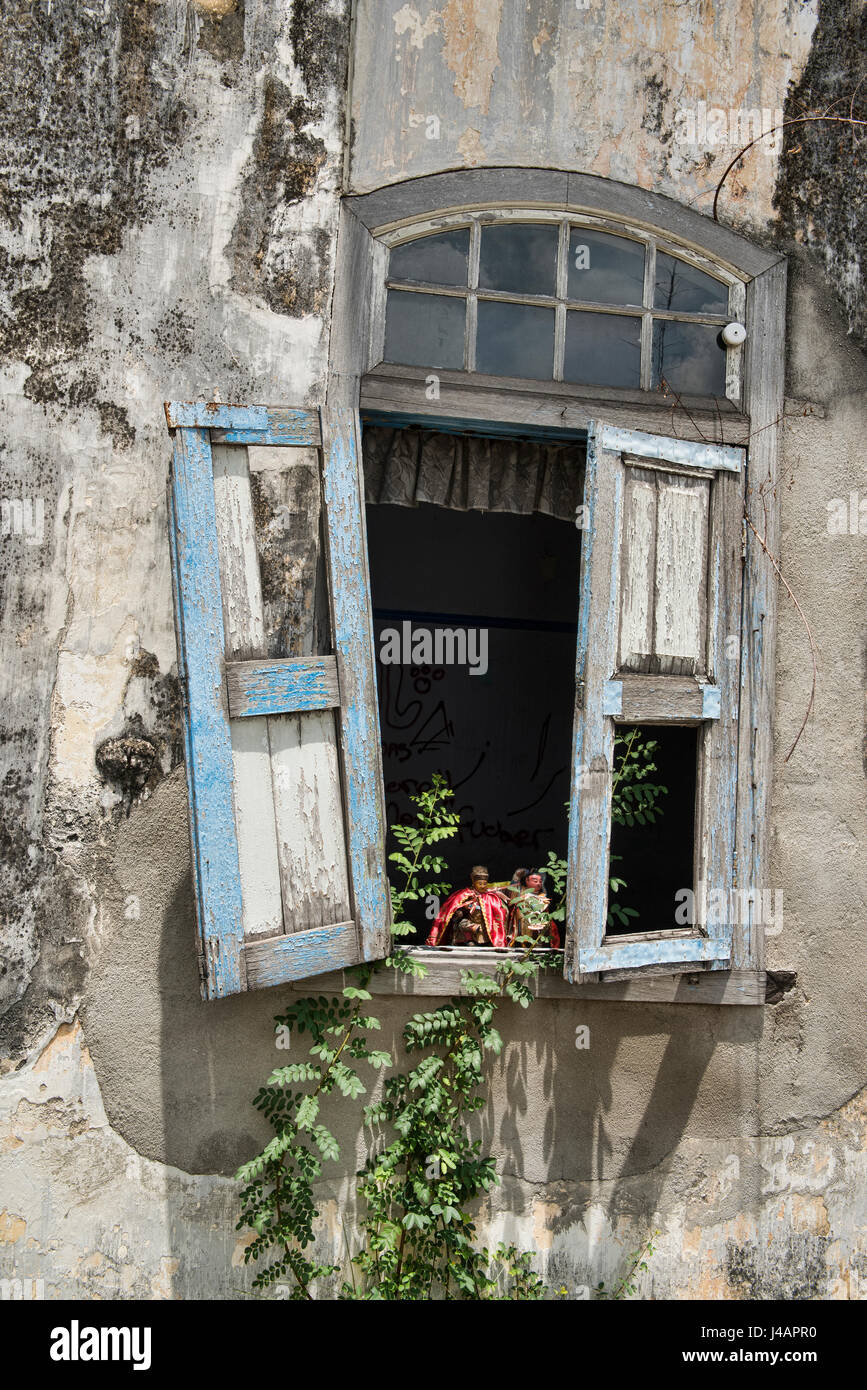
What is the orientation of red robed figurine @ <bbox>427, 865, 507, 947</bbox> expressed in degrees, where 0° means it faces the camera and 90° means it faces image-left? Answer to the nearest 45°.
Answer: approximately 0°
